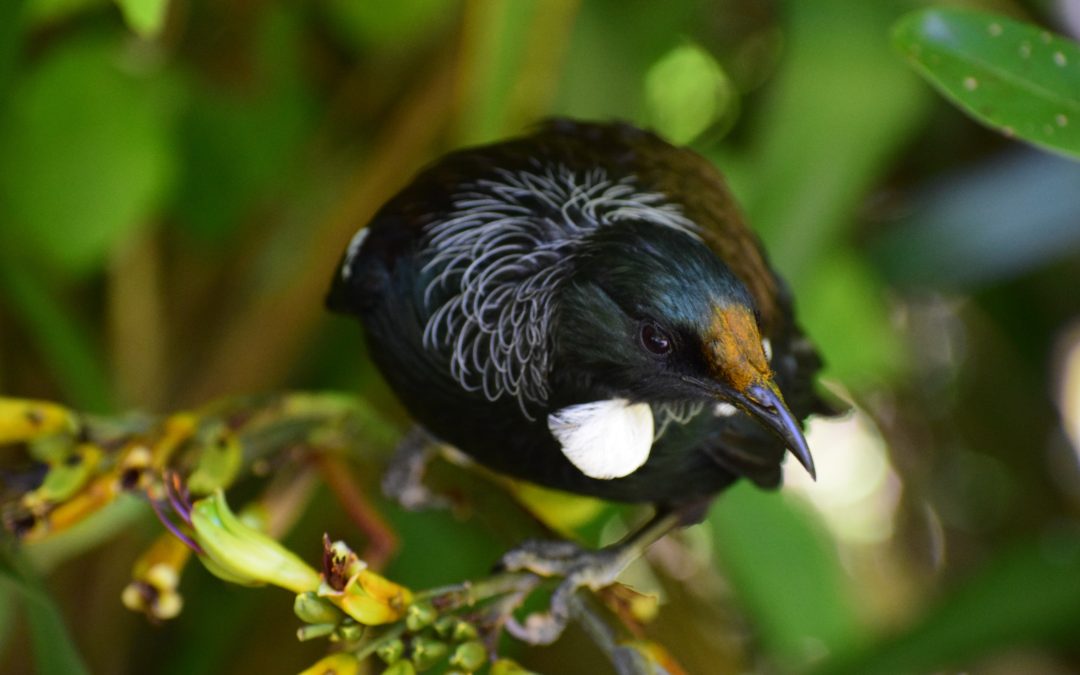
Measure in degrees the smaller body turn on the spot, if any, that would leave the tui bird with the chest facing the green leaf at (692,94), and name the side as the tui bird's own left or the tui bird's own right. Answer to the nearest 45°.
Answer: approximately 135° to the tui bird's own left

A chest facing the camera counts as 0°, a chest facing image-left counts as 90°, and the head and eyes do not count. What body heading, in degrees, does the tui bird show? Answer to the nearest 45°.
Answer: approximately 315°
